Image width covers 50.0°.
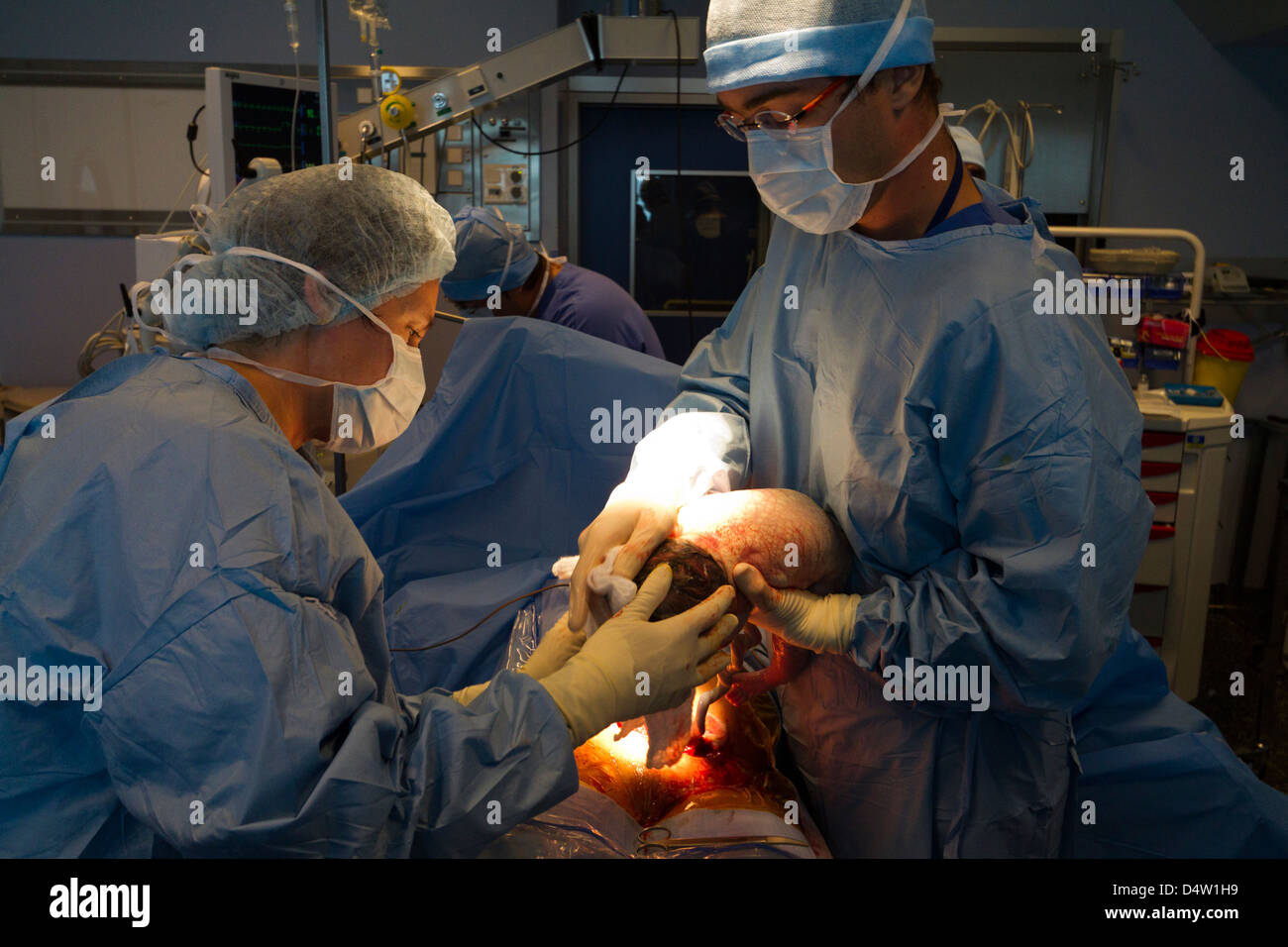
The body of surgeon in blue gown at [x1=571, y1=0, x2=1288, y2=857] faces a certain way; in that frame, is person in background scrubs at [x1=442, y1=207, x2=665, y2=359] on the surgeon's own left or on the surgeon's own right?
on the surgeon's own right

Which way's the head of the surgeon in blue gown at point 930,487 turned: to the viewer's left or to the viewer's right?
to the viewer's left

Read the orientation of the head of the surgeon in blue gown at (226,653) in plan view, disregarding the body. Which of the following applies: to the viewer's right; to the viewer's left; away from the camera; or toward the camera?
to the viewer's right

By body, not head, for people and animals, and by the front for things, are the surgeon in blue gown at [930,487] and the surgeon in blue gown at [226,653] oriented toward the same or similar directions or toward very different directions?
very different directions

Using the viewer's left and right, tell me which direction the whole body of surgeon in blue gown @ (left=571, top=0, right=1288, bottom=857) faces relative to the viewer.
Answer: facing the viewer and to the left of the viewer

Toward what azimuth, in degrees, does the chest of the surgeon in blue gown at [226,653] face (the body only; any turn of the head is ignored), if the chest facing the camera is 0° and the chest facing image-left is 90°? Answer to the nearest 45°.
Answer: approximately 270°

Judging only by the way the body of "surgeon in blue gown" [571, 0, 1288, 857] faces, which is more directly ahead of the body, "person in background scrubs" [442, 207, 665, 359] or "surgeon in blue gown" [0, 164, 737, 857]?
the surgeon in blue gown

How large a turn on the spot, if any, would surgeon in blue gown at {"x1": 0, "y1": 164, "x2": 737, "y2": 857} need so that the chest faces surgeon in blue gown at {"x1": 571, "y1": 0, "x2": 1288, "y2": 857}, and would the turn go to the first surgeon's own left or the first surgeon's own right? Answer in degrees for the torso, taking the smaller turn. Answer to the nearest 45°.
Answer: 0° — they already face them
